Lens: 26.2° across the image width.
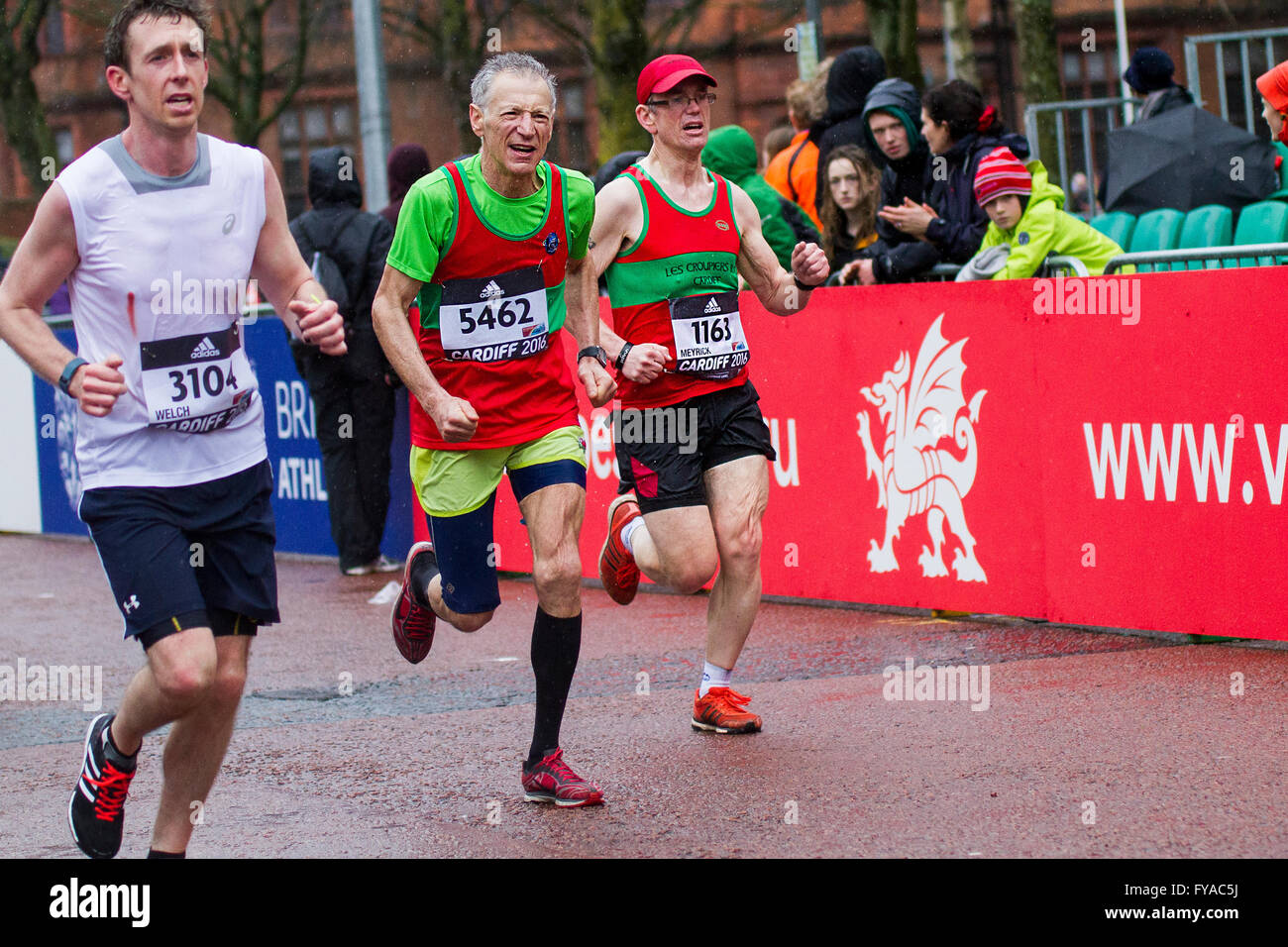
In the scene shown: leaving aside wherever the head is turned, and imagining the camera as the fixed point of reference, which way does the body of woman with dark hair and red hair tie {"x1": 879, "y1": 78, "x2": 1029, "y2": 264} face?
to the viewer's left

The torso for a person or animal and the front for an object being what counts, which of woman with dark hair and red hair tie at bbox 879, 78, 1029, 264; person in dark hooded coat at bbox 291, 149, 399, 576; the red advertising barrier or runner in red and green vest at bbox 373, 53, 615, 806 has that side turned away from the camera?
the person in dark hooded coat

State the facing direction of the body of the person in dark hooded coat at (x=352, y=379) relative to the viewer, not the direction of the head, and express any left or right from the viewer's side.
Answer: facing away from the viewer

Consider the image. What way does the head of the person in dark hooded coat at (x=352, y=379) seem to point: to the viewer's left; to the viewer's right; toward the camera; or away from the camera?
away from the camera

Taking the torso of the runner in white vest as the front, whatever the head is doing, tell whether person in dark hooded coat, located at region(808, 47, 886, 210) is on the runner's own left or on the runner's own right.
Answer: on the runner's own left

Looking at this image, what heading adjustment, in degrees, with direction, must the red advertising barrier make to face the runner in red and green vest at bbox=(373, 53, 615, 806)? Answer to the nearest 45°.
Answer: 0° — it already faces them

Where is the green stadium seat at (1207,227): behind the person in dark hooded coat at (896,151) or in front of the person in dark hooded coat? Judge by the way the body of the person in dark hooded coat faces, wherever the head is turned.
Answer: behind

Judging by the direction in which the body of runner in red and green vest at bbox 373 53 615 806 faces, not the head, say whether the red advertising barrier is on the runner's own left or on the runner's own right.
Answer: on the runner's own left

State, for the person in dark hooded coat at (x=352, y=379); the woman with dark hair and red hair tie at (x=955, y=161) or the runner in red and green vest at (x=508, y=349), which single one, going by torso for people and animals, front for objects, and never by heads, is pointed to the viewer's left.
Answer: the woman with dark hair and red hair tie

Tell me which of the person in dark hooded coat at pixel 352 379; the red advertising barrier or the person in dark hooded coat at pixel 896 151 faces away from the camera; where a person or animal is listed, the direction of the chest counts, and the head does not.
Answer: the person in dark hooded coat at pixel 352 379

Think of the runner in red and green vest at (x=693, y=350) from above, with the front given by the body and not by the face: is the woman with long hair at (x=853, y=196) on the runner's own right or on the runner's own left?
on the runner's own left

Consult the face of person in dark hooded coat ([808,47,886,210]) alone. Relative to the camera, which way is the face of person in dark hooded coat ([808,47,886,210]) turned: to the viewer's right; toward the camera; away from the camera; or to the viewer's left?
away from the camera
